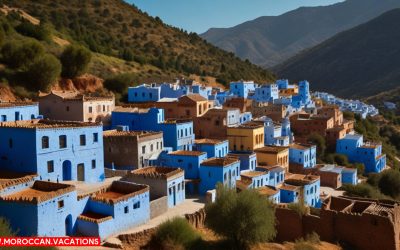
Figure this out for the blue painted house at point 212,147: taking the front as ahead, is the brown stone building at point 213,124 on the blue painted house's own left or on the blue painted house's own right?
on the blue painted house's own left

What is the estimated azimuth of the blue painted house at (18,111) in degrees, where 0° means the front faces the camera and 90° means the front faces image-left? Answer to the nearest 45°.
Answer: approximately 0°

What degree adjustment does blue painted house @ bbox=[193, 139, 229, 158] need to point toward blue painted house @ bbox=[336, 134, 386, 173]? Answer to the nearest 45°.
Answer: approximately 90° to its left

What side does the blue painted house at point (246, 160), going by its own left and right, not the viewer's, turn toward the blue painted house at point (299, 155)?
left

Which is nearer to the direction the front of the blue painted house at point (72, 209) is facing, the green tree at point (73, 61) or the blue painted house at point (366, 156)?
the blue painted house

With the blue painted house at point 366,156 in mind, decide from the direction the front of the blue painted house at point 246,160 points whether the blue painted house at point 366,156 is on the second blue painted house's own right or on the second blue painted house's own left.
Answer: on the second blue painted house's own left
